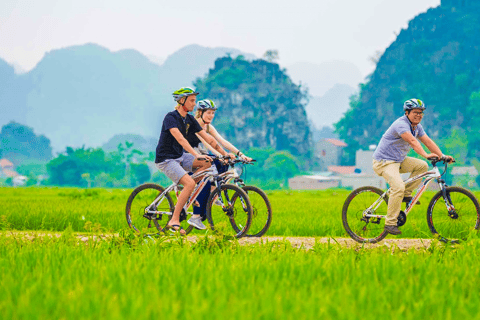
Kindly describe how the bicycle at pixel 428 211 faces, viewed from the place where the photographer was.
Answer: facing to the right of the viewer

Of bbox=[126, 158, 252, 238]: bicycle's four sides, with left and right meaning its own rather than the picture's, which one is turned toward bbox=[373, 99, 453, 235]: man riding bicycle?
front

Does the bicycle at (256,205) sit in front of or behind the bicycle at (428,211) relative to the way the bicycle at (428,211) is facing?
behind

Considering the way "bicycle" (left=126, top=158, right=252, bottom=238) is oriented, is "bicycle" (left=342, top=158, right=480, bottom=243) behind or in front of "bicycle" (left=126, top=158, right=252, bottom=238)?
in front

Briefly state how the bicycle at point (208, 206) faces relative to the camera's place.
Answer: facing to the right of the viewer

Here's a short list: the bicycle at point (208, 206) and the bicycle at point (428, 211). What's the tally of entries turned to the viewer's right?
2

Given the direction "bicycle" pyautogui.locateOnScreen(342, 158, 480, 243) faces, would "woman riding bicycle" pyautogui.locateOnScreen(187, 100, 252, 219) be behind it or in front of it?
behind

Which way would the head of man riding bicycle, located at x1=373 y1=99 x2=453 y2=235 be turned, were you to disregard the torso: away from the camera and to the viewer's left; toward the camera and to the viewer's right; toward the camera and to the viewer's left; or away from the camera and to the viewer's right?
toward the camera and to the viewer's right

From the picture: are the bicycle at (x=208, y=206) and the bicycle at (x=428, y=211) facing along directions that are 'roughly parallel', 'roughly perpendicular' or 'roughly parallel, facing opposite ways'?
roughly parallel

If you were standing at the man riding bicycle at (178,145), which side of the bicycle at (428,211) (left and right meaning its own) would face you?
back
